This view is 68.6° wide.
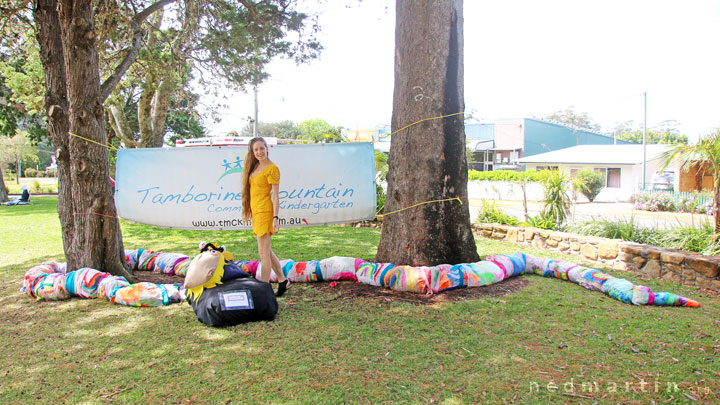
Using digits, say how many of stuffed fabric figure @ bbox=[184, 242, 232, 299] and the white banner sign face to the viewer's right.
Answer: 0

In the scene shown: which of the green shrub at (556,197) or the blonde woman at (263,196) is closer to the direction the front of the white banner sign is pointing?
the blonde woman

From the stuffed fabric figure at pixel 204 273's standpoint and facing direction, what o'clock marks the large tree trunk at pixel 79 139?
The large tree trunk is roughly at 3 o'clock from the stuffed fabric figure.

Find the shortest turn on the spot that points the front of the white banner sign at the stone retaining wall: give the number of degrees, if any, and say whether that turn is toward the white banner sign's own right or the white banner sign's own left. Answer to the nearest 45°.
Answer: approximately 90° to the white banner sign's own left

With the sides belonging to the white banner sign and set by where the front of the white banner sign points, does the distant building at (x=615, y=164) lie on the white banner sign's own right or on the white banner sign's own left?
on the white banner sign's own left

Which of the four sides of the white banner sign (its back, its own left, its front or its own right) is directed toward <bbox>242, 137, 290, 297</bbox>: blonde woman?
front

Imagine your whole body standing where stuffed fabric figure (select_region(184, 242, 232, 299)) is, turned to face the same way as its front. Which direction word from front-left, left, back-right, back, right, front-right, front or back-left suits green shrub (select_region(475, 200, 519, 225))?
back

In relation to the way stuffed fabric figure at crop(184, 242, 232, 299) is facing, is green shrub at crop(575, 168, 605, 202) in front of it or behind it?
behind

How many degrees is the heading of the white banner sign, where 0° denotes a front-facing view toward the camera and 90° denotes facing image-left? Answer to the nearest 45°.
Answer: approximately 0°

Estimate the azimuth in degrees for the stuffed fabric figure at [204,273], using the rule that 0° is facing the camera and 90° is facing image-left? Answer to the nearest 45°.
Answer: approximately 45°

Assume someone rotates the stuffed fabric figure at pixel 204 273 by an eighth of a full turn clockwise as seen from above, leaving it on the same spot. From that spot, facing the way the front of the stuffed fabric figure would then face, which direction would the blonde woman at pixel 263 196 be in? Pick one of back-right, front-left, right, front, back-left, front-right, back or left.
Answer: back-right

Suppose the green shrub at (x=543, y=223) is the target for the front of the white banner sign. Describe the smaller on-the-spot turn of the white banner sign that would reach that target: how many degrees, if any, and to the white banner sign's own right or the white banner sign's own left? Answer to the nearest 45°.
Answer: approximately 90° to the white banner sign's own left

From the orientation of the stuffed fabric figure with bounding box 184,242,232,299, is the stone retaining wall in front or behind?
behind

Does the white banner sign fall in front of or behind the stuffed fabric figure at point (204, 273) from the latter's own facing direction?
behind
